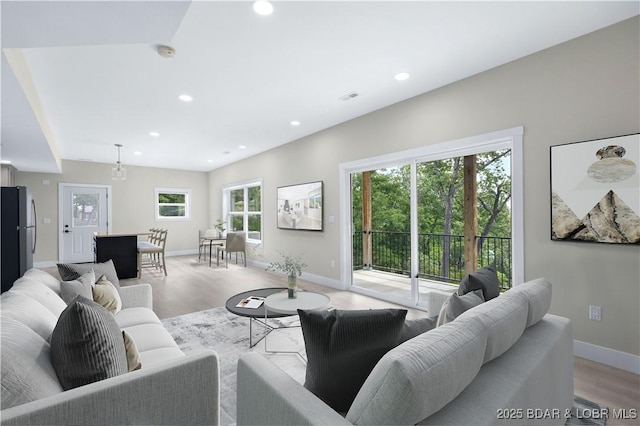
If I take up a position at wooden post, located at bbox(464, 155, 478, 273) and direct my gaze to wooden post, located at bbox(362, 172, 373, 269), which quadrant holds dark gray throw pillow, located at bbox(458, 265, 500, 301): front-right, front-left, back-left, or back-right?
back-left

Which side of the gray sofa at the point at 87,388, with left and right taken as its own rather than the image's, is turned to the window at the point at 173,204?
left

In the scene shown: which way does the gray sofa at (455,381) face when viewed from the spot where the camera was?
facing away from the viewer and to the left of the viewer

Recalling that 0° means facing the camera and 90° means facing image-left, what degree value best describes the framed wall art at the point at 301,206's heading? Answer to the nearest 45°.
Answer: approximately 45°

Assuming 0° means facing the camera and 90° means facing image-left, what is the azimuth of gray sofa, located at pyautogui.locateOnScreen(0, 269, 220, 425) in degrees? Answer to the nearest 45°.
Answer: approximately 270°

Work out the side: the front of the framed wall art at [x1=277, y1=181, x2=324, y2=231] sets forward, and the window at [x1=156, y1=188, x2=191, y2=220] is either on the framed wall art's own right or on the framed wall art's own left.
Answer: on the framed wall art's own right

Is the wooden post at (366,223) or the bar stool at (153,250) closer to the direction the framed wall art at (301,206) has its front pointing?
the bar stool

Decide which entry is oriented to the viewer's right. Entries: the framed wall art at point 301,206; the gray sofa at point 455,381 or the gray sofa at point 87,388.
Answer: the gray sofa at point 87,388

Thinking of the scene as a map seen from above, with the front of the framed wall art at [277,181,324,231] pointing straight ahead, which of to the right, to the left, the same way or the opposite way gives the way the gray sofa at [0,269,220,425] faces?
the opposite way

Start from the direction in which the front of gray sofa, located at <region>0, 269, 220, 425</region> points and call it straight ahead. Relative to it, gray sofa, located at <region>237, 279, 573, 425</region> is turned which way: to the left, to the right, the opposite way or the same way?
to the left
